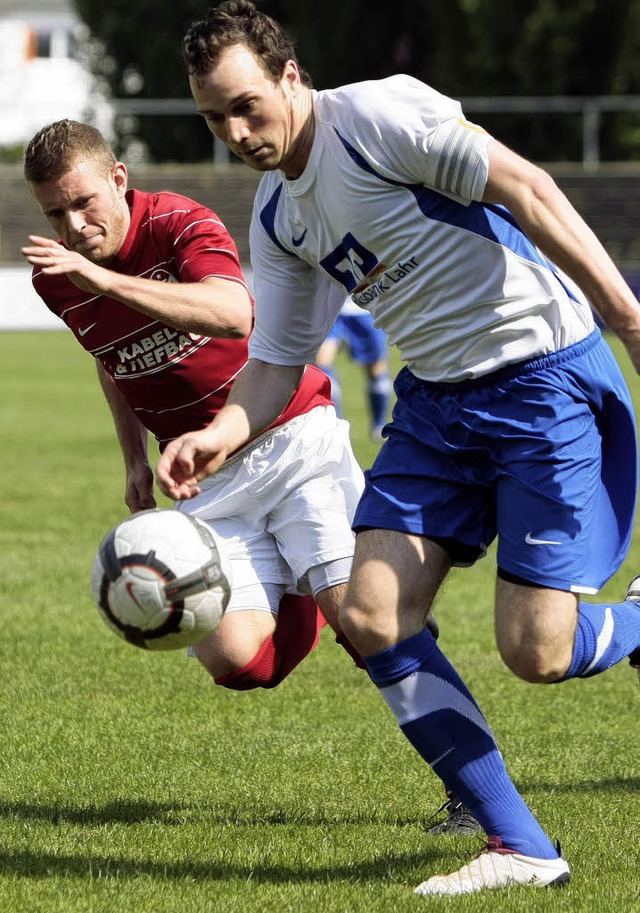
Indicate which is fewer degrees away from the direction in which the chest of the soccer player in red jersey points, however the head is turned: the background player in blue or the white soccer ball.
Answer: the white soccer ball

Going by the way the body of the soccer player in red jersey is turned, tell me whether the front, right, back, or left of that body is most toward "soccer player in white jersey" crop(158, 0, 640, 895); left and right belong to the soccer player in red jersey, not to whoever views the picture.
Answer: left

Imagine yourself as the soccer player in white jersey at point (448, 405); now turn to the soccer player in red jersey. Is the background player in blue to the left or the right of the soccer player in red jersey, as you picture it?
right

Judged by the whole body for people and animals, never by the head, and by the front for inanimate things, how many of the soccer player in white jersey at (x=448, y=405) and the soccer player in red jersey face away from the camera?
0

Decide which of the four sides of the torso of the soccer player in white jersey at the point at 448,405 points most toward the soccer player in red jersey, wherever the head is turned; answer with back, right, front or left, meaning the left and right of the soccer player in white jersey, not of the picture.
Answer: right

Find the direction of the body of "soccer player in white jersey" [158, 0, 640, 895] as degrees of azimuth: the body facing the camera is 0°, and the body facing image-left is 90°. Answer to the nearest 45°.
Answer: approximately 45°

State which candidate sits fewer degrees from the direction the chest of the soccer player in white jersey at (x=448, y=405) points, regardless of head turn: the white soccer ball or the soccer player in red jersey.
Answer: the white soccer ball

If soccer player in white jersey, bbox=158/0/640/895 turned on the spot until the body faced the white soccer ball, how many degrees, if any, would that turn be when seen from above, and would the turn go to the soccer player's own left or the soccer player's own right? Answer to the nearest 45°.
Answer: approximately 45° to the soccer player's own right

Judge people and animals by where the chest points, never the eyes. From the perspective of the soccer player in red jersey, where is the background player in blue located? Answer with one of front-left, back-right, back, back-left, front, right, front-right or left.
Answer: back-right
